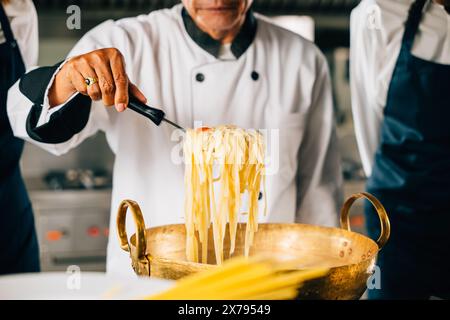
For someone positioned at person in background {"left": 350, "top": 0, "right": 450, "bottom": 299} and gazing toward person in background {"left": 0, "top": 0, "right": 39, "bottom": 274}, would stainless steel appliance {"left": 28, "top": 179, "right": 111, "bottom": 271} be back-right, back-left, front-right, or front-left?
front-right

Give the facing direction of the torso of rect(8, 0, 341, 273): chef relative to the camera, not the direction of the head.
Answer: toward the camera

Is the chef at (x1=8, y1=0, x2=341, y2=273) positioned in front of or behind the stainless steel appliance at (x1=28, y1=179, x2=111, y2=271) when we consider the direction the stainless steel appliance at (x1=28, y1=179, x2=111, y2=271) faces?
in front

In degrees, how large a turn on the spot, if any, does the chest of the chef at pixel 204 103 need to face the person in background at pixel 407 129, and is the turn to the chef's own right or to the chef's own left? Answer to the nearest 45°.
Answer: approximately 90° to the chef's own left

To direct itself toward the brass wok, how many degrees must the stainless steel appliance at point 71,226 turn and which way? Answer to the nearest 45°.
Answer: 0° — it already faces it

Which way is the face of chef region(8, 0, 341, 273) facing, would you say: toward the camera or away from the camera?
toward the camera

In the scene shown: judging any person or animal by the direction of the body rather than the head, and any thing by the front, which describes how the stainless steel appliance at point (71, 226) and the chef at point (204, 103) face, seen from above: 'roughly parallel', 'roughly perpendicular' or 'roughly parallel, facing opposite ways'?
roughly parallel

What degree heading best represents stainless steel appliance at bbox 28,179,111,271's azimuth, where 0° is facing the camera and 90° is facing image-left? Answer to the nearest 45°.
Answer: approximately 0°

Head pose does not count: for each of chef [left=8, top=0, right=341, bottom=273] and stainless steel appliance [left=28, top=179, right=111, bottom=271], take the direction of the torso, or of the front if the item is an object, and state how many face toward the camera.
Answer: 2
